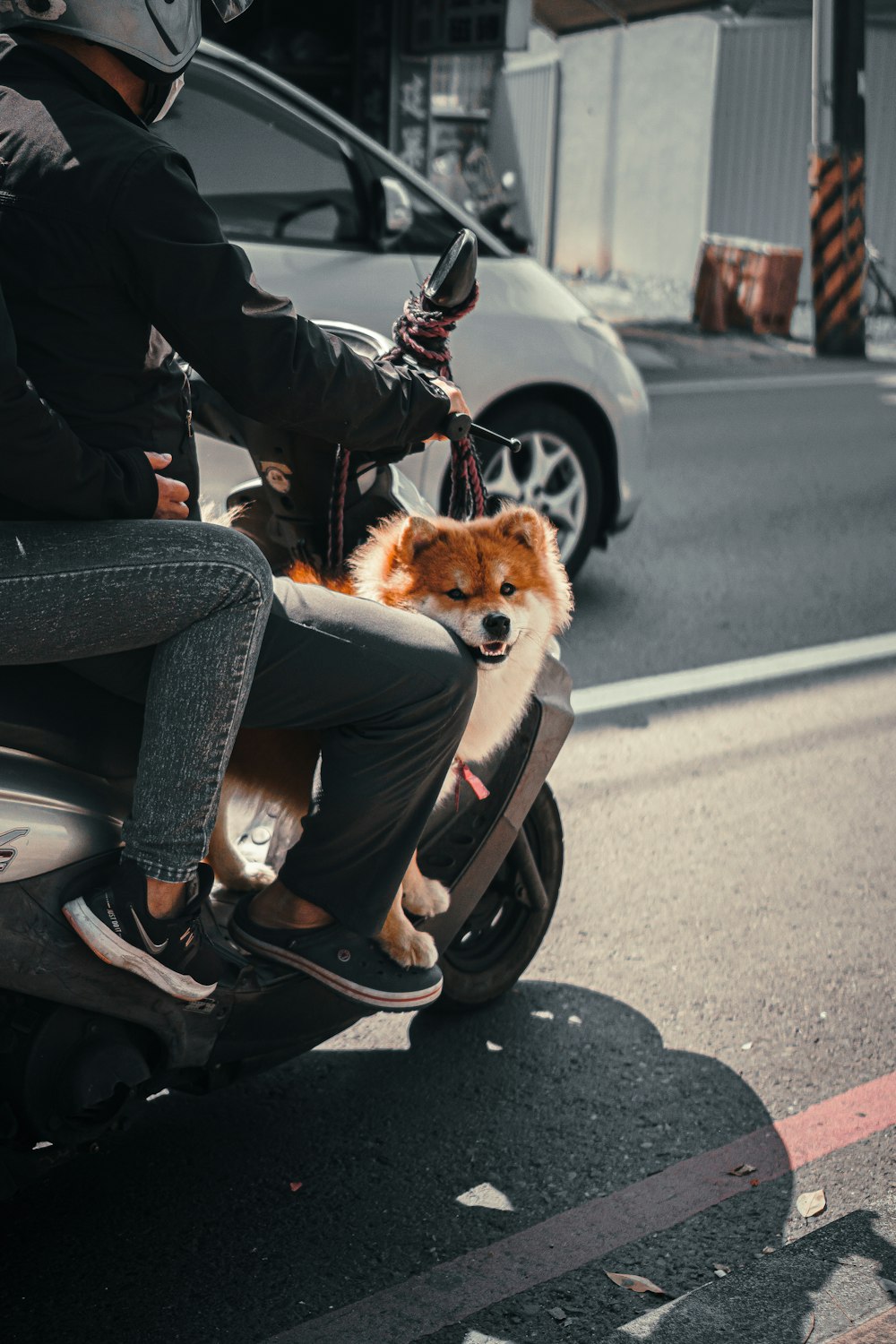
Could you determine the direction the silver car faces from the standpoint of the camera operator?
facing away from the viewer and to the right of the viewer

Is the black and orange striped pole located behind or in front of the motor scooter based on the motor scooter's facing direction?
in front

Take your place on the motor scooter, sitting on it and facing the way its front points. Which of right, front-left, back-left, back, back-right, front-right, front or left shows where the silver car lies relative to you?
front-left

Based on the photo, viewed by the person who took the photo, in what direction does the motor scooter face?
facing away from the viewer and to the right of the viewer

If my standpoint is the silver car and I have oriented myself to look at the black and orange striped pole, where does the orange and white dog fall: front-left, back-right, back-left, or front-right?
back-right

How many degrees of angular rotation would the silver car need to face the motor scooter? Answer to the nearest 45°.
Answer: approximately 135° to its right

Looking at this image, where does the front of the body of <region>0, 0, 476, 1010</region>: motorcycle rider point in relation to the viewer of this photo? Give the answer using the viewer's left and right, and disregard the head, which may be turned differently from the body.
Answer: facing away from the viewer and to the right of the viewer

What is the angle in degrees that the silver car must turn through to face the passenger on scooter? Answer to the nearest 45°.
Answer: approximately 135° to its right
